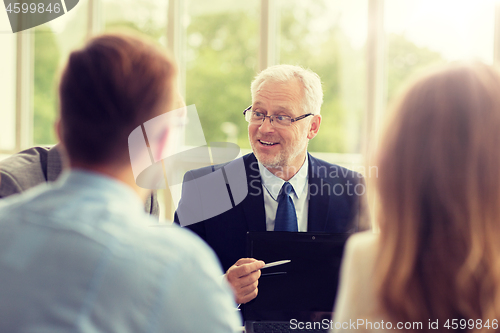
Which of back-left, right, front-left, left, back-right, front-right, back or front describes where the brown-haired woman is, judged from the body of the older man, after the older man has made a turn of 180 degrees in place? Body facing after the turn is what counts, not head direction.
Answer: back

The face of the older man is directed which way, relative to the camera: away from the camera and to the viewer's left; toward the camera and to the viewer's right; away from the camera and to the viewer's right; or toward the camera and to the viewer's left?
toward the camera and to the viewer's left

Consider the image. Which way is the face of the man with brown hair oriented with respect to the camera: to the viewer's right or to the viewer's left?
to the viewer's right

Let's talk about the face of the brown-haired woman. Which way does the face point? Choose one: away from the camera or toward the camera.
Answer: away from the camera

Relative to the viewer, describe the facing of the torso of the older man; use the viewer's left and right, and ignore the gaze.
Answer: facing the viewer

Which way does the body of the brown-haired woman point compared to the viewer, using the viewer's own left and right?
facing away from the viewer

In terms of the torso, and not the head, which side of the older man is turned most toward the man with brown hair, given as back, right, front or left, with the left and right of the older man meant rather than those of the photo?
front
